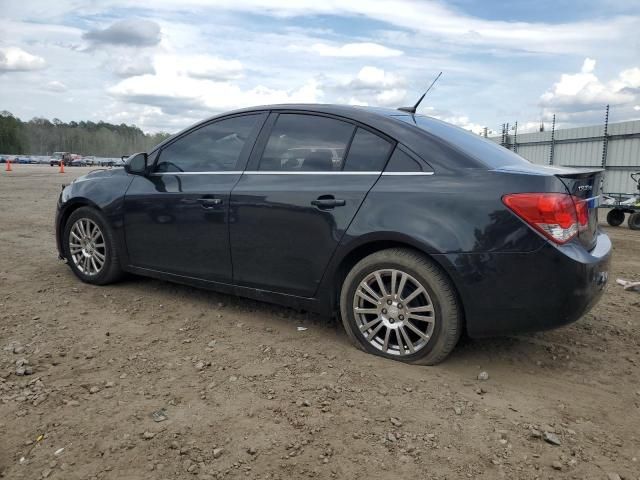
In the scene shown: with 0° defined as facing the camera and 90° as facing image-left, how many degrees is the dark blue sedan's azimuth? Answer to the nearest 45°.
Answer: approximately 135°

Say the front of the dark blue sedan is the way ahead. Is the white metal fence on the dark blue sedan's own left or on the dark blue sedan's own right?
on the dark blue sedan's own right

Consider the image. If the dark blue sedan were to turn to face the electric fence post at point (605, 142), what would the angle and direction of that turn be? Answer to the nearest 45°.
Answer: approximately 90° to its right
